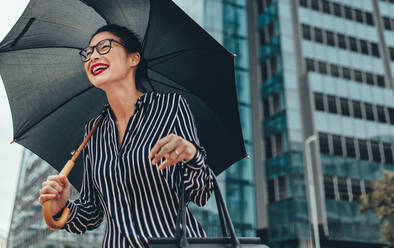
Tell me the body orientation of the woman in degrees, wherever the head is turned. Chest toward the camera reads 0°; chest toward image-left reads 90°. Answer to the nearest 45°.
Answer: approximately 45°

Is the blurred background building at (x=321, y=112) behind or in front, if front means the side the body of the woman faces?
behind
